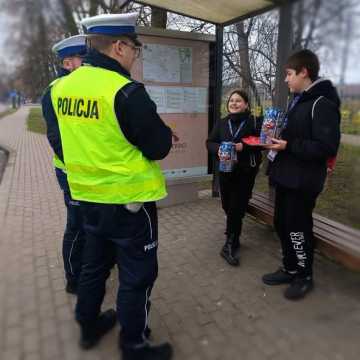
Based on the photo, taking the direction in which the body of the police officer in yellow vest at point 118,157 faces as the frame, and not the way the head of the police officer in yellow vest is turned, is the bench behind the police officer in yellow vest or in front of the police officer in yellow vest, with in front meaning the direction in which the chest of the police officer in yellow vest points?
in front

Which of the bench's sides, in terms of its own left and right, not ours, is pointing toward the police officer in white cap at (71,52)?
front

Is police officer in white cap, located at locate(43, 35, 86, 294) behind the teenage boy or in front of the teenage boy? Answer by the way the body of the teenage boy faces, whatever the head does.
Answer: in front

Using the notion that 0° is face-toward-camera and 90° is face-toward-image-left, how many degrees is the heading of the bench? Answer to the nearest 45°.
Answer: approximately 45°

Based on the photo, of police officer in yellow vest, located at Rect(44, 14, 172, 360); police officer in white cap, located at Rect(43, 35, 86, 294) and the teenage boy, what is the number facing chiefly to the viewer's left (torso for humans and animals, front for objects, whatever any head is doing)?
1

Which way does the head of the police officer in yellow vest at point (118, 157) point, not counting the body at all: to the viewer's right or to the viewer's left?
to the viewer's right

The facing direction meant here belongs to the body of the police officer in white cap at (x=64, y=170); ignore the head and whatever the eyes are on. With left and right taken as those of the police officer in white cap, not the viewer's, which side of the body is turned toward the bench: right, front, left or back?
front

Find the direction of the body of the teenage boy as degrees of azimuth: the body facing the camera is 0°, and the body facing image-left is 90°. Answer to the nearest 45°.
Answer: approximately 90°

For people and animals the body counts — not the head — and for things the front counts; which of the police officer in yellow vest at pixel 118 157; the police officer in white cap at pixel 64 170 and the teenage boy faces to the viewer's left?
the teenage boy

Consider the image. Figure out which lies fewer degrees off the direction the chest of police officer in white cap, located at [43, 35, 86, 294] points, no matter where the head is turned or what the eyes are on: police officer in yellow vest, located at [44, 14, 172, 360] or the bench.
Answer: the bench

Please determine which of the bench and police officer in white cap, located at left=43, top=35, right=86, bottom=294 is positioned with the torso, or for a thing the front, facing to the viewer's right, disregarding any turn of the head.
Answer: the police officer in white cap

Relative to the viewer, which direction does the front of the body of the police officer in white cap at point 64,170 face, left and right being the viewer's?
facing to the right of the viewer

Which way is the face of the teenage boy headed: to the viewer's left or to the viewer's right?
to the viewer's left
